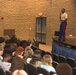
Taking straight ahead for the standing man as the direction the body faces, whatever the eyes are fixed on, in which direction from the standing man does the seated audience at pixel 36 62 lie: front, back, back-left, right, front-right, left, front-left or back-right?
front-left

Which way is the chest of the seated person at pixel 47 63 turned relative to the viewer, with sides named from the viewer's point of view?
facing away from the viewer and to the right of the viewer

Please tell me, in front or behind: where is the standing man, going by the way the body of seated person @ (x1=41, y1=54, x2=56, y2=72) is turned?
in front

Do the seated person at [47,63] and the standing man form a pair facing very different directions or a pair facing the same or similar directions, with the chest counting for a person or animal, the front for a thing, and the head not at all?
very different directions
